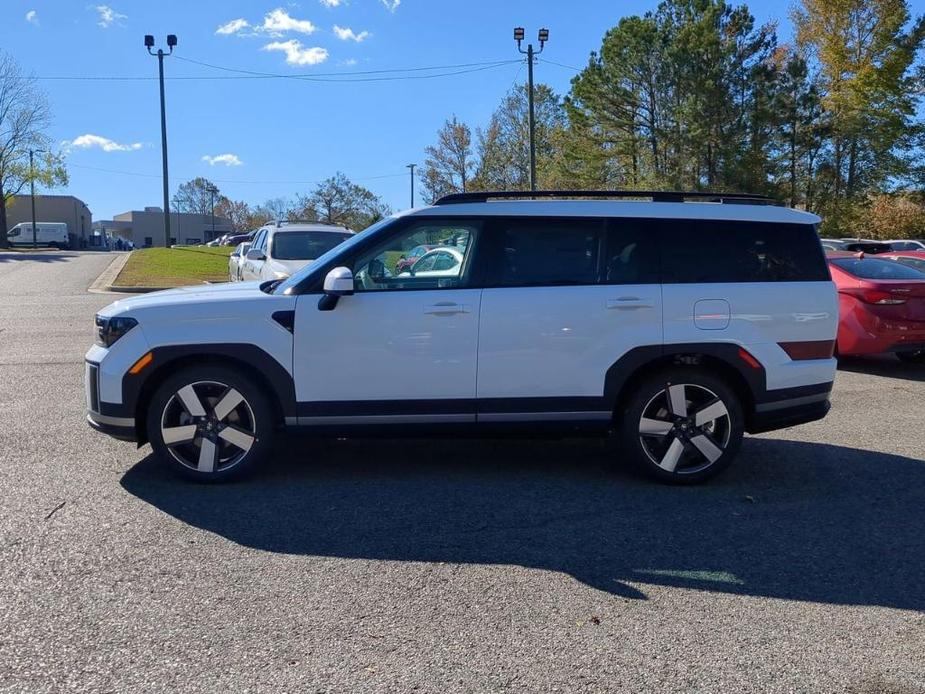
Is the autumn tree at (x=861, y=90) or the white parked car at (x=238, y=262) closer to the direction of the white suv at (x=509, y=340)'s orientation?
the white parked car

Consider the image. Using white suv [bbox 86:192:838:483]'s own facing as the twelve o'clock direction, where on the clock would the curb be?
The curb is roughly at 2 o'clock from the white suv.

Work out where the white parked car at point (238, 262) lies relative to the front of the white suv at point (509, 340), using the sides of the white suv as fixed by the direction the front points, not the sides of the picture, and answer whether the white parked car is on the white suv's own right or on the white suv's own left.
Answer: on the white suv's own right

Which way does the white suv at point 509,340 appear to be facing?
to the viewer's left

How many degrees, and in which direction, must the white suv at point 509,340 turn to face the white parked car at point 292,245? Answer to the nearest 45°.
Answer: approximately 90° to its right

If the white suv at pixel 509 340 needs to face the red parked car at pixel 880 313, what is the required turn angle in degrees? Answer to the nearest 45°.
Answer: approximately 135° to its right

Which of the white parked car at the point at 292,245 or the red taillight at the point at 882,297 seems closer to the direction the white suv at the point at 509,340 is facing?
the white parked car

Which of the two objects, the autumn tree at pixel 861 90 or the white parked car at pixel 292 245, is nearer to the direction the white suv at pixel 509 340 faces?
the white parked car

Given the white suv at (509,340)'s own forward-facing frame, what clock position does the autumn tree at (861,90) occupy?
The autumn tree is roughly at 4 o'clock from the white suv.
